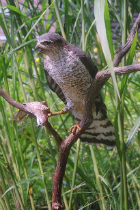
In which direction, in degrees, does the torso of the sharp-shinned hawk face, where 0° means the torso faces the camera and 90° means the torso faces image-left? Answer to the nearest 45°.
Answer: approximately 45°
